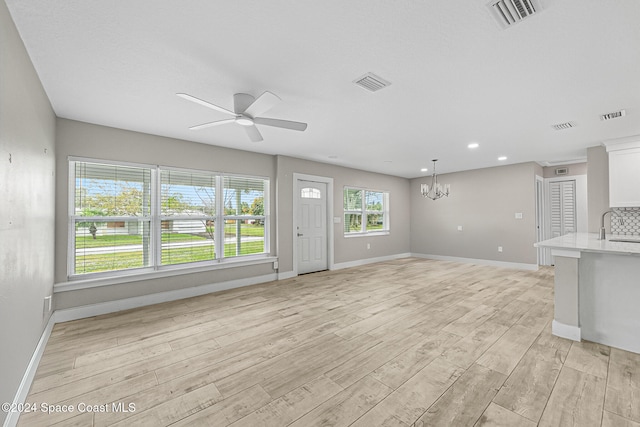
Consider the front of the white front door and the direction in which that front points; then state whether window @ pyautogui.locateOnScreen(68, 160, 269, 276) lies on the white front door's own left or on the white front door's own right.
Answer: on the white front door's own right

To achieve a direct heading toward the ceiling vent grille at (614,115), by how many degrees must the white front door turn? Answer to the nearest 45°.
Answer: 0° — it already faces it

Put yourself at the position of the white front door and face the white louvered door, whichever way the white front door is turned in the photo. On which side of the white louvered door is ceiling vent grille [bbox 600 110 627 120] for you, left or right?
right

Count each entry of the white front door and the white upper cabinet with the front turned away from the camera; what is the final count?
0

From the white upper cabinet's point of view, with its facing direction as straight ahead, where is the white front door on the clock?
The white front door is roughly at 2 o'clock from the white upper cabinet.

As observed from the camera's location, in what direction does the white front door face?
facing the viewer and to the right of the viewer

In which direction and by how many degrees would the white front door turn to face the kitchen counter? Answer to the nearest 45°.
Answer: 0° — it already faces it

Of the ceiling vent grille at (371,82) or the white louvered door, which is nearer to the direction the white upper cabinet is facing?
the ceiling vent grille

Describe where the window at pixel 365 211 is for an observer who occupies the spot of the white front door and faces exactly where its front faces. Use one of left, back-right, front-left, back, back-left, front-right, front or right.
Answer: left

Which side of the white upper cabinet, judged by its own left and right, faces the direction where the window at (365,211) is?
right

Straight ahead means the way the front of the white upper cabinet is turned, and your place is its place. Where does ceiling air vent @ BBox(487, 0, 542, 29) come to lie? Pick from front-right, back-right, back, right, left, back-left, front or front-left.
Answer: front

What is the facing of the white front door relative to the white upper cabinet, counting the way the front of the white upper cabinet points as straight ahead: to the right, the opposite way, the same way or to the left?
to the left
